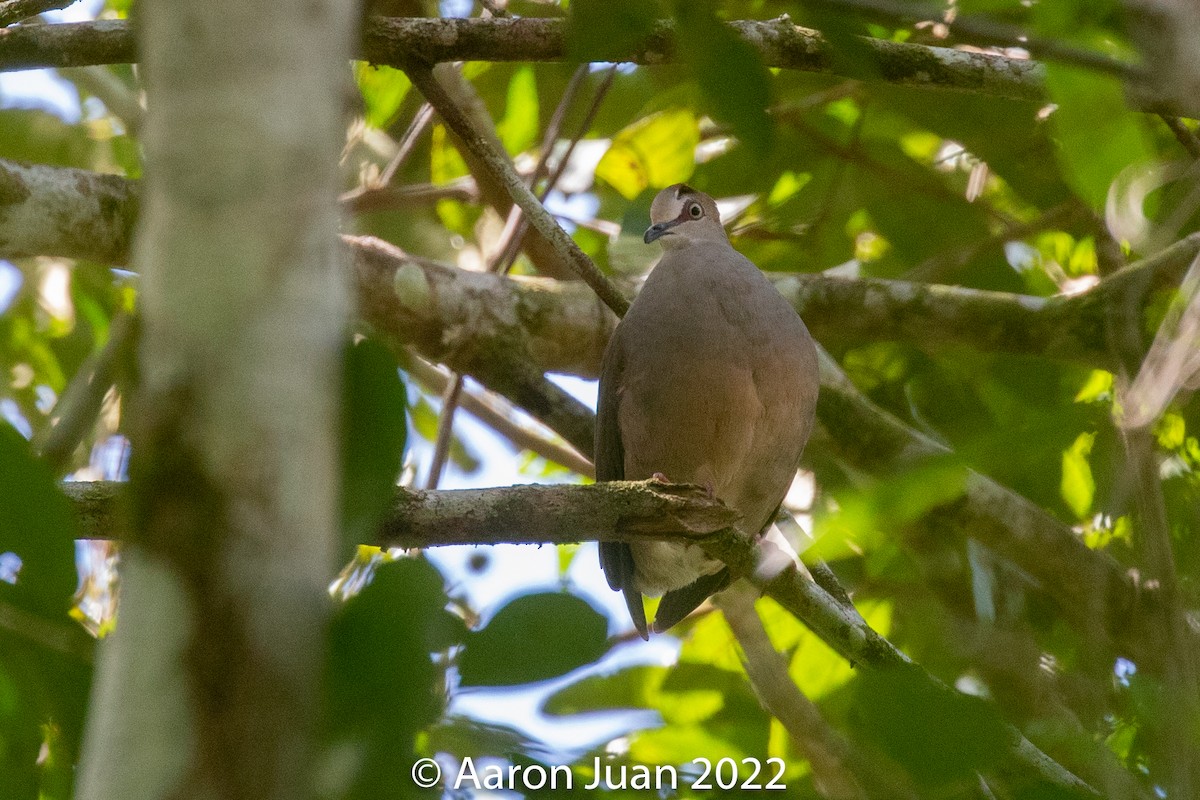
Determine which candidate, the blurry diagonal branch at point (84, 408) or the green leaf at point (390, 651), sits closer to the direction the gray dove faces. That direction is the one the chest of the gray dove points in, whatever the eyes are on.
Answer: the green leaf

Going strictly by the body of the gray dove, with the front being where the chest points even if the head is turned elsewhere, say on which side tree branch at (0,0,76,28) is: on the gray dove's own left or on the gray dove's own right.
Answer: on the gray dove's own right

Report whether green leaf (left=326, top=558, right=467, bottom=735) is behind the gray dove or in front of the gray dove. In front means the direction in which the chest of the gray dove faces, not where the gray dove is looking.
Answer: in front

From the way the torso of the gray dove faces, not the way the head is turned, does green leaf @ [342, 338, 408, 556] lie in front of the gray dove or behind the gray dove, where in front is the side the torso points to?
in front

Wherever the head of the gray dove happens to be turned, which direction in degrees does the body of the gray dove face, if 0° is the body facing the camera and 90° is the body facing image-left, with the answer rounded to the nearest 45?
approximately 0°

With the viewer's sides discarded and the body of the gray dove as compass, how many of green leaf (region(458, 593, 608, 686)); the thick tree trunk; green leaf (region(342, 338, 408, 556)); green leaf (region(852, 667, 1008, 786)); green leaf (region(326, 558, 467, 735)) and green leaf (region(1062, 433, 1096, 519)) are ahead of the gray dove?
5

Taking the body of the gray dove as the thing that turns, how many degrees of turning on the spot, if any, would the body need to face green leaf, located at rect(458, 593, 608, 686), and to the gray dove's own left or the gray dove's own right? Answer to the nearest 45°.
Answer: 0° — it already faces it

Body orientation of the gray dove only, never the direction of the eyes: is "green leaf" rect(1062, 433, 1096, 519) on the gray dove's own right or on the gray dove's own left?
on the gray dove's own left
